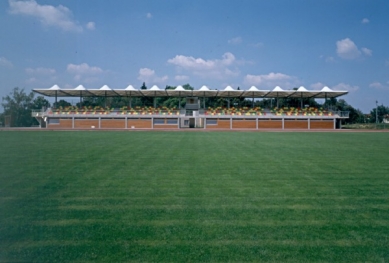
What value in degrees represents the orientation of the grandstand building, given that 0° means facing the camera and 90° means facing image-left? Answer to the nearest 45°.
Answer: approximately 0°

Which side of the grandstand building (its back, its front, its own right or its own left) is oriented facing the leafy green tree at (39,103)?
right
